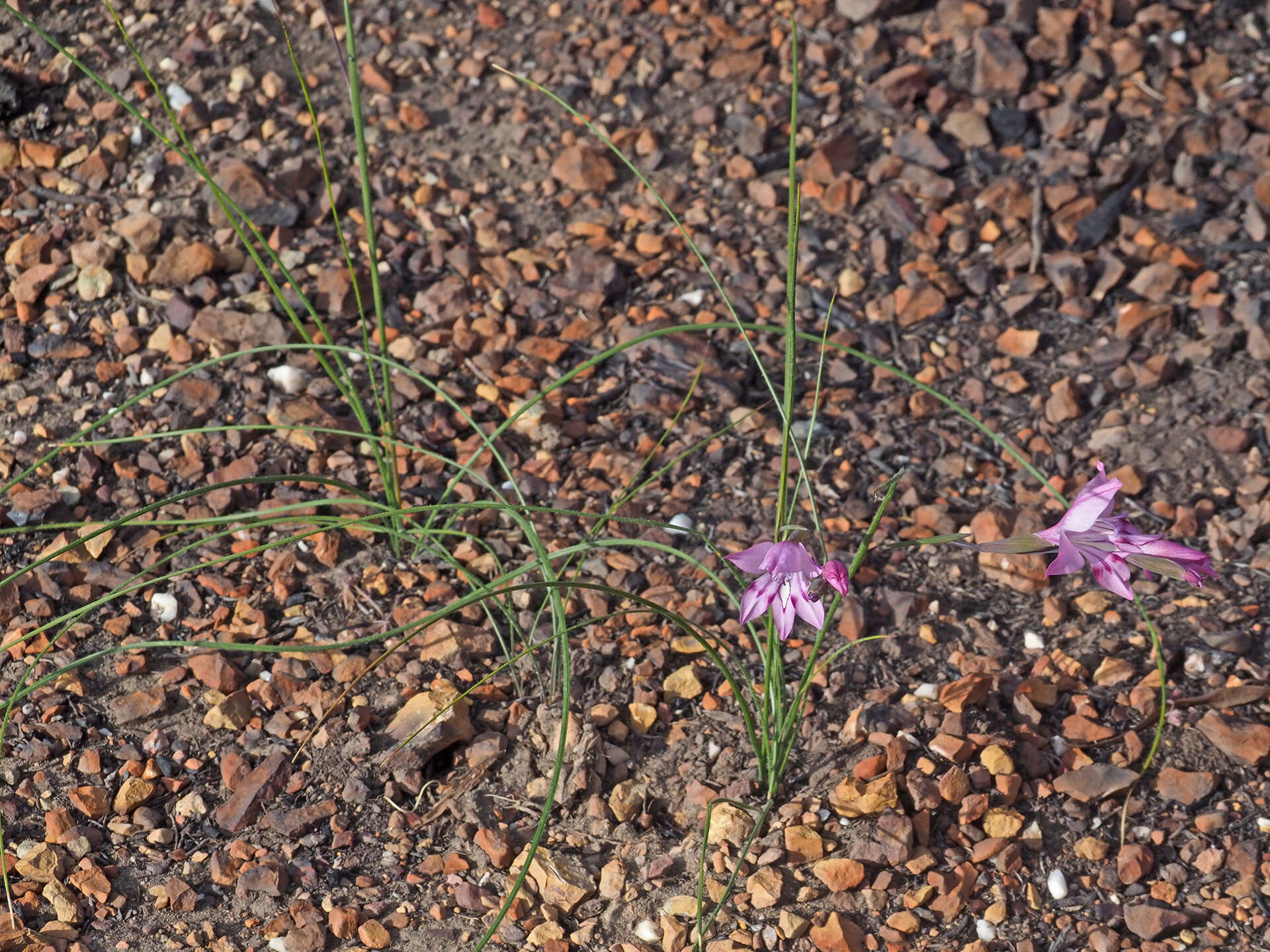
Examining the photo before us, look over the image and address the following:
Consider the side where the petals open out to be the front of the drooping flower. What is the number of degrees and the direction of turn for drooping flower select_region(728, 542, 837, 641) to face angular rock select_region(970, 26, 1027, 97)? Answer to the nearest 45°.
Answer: approximately 180°

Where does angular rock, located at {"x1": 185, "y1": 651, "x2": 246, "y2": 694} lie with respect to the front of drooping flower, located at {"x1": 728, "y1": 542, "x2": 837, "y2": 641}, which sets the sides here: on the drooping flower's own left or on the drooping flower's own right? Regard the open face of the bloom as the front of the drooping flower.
on the drooping flower's own right

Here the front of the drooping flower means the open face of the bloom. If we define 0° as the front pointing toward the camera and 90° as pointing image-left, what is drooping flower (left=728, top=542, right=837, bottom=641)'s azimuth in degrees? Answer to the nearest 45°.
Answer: approximately 0°

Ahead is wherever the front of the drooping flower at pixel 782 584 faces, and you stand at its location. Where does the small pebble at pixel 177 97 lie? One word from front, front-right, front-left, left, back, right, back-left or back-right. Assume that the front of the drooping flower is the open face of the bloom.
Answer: back-right

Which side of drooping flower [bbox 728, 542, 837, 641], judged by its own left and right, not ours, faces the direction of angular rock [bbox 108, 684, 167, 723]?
right

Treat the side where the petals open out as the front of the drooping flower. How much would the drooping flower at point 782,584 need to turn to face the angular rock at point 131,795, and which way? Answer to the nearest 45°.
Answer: approximately 90° to its right

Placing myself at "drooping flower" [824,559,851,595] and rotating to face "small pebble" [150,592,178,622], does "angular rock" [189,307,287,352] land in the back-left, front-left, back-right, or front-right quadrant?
front-right

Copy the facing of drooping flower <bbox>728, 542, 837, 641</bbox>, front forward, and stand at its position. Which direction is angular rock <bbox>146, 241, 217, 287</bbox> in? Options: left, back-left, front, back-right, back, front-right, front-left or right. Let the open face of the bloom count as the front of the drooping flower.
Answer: back-right

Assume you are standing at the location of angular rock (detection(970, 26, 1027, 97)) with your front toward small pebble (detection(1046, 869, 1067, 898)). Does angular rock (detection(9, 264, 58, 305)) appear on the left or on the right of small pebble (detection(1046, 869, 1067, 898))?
right

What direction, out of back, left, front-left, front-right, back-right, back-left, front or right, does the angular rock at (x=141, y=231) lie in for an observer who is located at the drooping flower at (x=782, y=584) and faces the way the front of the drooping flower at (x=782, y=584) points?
back-right
